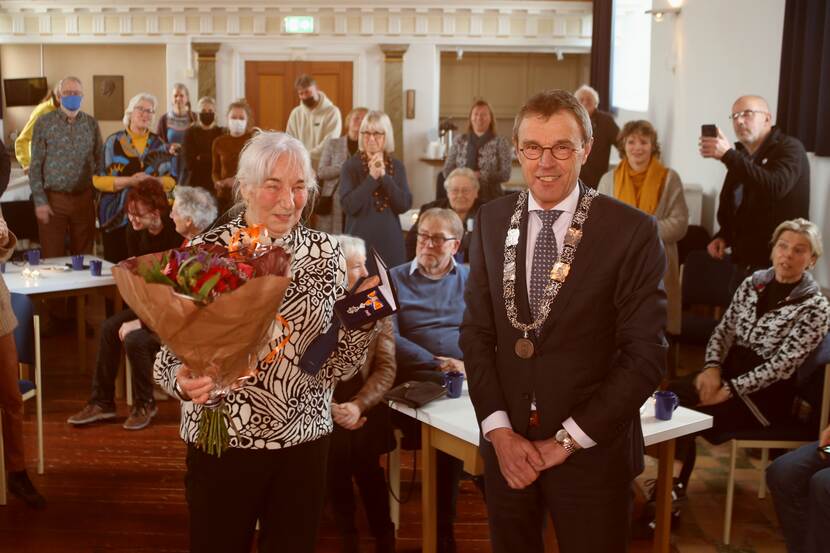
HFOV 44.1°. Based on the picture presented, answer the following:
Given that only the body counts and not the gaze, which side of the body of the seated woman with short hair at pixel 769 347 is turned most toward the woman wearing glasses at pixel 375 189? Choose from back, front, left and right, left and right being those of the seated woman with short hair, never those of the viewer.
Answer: right

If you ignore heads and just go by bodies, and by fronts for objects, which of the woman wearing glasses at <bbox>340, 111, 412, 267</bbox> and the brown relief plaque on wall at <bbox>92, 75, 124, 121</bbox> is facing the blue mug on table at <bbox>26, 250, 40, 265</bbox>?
the brown relief plaque on wall

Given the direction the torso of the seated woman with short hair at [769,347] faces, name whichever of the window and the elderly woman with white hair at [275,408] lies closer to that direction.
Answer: the elderly woman with white hair

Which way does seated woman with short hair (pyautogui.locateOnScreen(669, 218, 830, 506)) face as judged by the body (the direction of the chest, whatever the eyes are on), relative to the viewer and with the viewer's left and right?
facing the viewer and to the left of the viewer

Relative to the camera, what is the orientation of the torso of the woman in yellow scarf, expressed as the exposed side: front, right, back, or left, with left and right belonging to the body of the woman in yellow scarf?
front

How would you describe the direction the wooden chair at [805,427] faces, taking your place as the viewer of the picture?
facing to the left of the viewer

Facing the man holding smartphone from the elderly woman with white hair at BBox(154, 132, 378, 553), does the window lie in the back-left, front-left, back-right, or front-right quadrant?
front-left

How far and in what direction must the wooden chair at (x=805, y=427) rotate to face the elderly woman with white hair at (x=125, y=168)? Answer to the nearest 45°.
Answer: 0° — it already faces them

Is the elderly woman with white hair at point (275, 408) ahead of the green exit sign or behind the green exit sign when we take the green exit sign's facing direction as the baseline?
ahead

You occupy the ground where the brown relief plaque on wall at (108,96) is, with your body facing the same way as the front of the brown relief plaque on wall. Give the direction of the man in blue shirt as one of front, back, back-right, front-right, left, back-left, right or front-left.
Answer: front

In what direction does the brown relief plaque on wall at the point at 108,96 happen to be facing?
toward the camera

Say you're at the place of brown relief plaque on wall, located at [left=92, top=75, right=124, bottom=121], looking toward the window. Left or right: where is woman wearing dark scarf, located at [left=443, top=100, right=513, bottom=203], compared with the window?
right

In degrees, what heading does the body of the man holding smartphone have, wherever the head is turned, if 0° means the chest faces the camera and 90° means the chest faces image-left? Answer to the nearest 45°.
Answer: approximately 45°

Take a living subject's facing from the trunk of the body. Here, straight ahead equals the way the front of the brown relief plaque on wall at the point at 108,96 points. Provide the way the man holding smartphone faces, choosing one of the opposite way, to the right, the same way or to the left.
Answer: to the right

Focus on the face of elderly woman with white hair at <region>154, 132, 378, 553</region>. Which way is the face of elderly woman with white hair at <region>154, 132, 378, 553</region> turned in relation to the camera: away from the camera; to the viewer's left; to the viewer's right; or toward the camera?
toward the camera

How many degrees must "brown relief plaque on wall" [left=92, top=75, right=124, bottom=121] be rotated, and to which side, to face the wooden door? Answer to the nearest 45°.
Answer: approximately 45° to its left

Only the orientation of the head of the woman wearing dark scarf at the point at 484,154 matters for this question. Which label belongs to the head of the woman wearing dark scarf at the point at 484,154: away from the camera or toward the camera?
toward the camera
